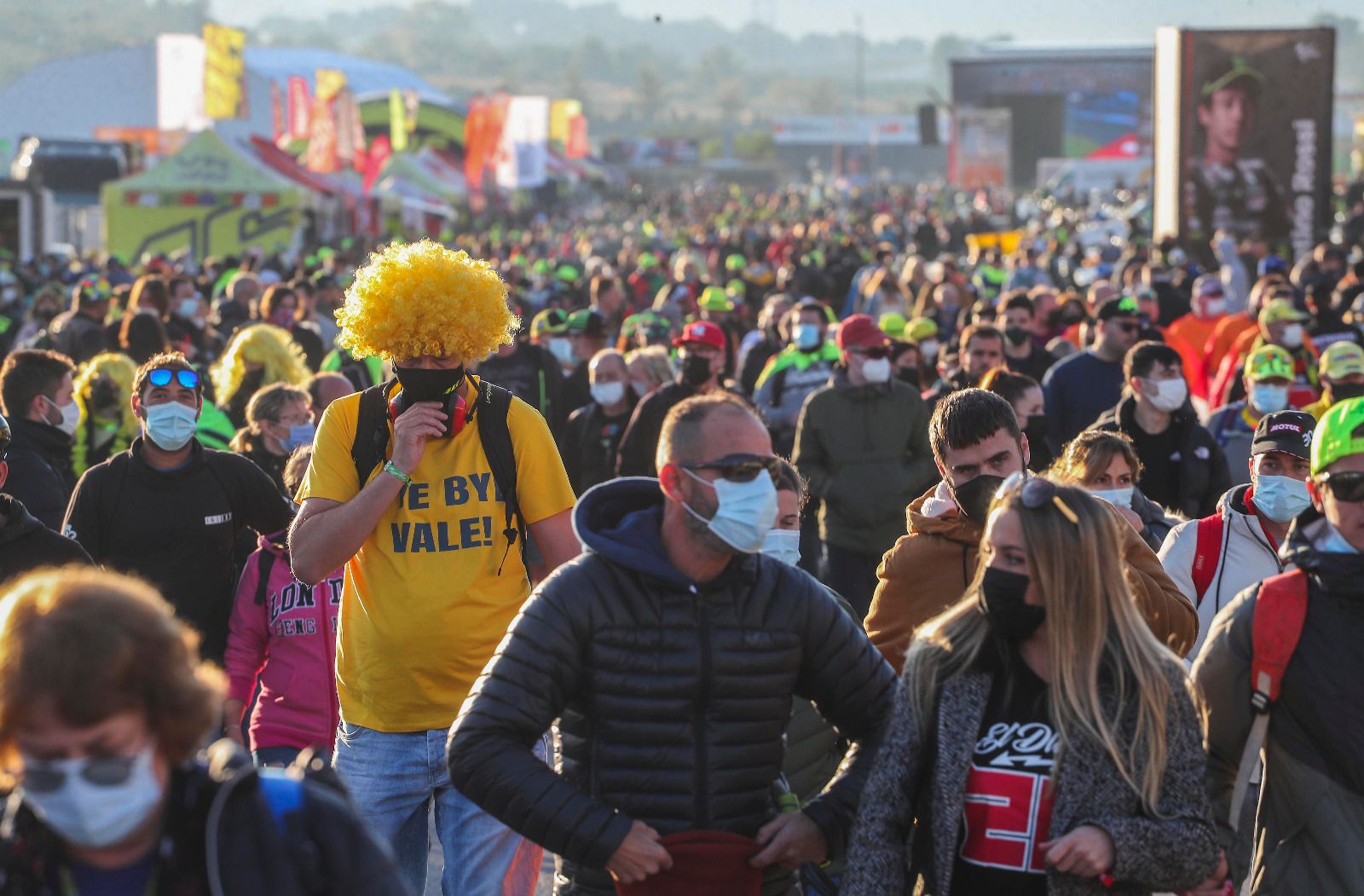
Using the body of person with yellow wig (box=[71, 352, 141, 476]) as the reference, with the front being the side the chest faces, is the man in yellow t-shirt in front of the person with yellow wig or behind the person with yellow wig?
in front

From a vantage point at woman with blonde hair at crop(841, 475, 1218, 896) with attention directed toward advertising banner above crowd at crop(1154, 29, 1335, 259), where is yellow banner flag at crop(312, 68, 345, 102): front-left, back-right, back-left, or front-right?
front-left

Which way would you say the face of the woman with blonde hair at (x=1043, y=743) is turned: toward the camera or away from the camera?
toward the camera

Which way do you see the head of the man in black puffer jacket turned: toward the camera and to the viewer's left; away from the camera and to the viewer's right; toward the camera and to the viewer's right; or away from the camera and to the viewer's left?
toward the camera and to the viewer's right

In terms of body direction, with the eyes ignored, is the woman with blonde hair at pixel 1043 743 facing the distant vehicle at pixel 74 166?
no

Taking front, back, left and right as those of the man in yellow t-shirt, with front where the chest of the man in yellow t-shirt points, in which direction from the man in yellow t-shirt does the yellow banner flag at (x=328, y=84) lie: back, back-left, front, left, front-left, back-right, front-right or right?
back

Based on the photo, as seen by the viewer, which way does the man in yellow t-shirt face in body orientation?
toward the camera

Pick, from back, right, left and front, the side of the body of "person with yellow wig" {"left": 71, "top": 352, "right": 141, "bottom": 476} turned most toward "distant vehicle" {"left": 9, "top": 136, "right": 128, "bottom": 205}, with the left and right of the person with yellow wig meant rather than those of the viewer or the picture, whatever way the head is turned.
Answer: back

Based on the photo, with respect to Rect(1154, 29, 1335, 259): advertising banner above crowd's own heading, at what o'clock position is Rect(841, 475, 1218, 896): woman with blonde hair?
The woman with blonde hair is roughly at 12 o'clock from the advertising banner above crowd.

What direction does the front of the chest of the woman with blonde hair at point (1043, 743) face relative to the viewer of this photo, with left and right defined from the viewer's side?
facing the viewer and to the left of the viewer

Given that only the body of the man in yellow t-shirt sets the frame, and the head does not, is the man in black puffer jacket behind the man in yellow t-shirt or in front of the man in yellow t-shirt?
in front

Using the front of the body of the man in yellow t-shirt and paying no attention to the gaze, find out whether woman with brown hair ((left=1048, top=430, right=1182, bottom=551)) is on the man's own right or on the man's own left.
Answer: on the man's own left

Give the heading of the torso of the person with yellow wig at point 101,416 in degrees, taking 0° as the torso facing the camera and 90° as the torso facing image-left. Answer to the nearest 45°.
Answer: approximately 0°
